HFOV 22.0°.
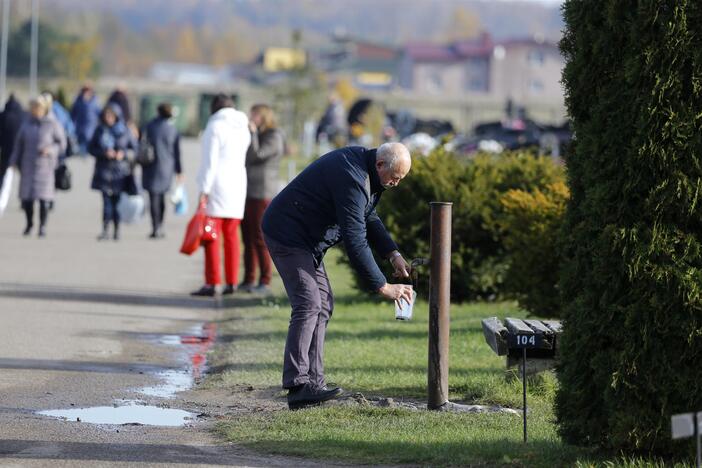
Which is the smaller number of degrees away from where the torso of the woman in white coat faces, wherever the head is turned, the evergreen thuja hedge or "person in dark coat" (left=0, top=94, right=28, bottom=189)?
the person in dark coat

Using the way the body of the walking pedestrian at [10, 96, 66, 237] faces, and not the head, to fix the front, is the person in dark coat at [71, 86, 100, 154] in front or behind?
behind

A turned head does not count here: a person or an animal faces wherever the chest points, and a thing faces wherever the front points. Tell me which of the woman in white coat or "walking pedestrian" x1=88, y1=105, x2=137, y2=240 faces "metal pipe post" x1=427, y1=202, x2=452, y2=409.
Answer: the walking pedestrian

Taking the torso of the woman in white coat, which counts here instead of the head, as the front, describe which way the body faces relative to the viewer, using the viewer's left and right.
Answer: facing away from the viewer and to the left of the viewer

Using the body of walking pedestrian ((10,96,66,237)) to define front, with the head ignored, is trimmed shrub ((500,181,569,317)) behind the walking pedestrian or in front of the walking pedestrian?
in front

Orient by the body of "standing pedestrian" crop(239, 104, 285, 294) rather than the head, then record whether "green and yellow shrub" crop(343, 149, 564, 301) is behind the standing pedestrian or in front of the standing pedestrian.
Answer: behind

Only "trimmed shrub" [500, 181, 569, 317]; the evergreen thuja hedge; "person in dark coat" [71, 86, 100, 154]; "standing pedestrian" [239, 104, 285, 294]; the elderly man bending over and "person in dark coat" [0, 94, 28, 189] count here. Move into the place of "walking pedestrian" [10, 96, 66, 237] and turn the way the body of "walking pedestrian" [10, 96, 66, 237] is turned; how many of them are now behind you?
2

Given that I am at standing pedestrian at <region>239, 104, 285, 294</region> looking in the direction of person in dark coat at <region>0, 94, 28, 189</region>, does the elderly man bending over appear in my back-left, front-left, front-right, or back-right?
back-left

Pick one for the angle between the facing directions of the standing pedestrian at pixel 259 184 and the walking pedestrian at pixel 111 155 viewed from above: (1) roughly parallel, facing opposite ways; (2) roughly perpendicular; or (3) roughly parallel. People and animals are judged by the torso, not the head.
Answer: roughly perpendicular

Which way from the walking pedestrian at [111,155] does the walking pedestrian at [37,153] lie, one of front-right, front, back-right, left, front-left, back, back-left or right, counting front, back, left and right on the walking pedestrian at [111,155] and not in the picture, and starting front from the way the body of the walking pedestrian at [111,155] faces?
right

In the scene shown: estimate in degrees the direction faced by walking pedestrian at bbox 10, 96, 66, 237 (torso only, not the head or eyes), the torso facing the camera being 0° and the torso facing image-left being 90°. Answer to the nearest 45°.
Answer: approximately 0°

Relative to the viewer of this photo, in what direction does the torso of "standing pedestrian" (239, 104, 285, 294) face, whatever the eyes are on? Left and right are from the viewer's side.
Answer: facing to the left of the viewer

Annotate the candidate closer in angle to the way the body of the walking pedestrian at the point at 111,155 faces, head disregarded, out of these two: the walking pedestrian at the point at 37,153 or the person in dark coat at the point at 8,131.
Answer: the walking pedestrian
